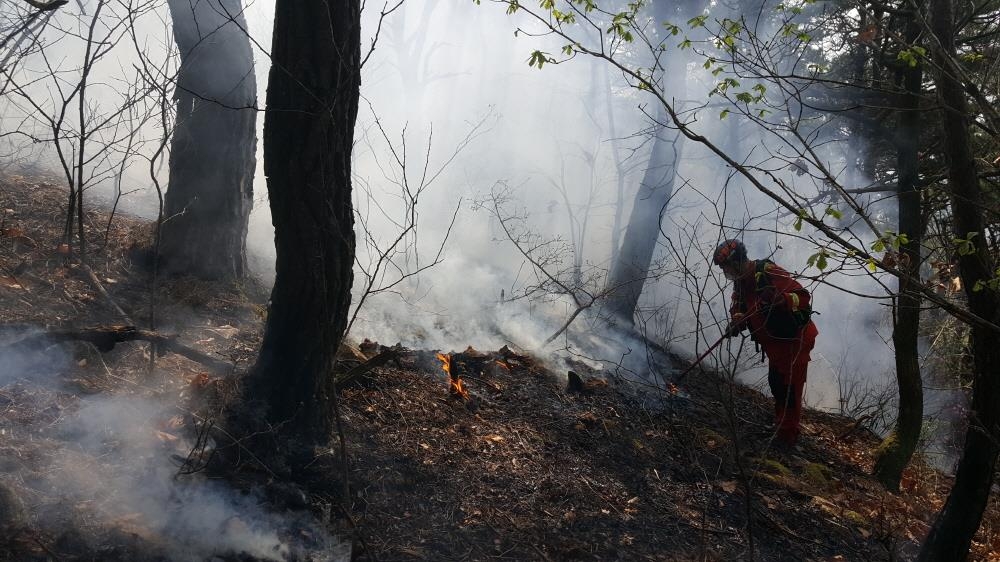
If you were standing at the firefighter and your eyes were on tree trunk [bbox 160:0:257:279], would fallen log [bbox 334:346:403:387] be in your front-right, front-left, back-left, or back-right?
front-left

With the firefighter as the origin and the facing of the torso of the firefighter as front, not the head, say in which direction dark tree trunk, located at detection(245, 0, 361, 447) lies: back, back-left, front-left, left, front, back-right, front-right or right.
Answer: front-left

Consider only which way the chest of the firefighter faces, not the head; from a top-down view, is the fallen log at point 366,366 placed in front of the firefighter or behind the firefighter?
in front

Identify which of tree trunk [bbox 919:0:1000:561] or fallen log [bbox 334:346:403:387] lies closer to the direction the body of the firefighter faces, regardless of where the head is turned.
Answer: the fallen log

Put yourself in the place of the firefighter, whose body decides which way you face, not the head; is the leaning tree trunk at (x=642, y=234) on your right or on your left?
on your right

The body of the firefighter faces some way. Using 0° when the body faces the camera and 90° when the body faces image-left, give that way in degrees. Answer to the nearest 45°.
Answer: approximately 90°

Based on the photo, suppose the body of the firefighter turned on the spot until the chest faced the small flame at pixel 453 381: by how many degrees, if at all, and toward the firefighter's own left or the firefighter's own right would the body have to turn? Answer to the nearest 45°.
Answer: approximately 45° to the firefighter's own left

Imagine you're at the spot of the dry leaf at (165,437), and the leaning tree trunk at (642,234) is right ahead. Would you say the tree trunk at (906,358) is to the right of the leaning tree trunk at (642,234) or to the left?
right

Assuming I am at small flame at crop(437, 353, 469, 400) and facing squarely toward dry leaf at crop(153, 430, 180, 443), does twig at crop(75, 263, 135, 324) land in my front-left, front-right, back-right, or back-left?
front-right

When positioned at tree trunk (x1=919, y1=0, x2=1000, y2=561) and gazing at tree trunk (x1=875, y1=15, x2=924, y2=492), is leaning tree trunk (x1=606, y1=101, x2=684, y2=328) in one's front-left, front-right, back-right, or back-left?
front-left

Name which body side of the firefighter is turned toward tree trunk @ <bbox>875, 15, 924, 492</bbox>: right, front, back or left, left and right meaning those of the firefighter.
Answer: back
